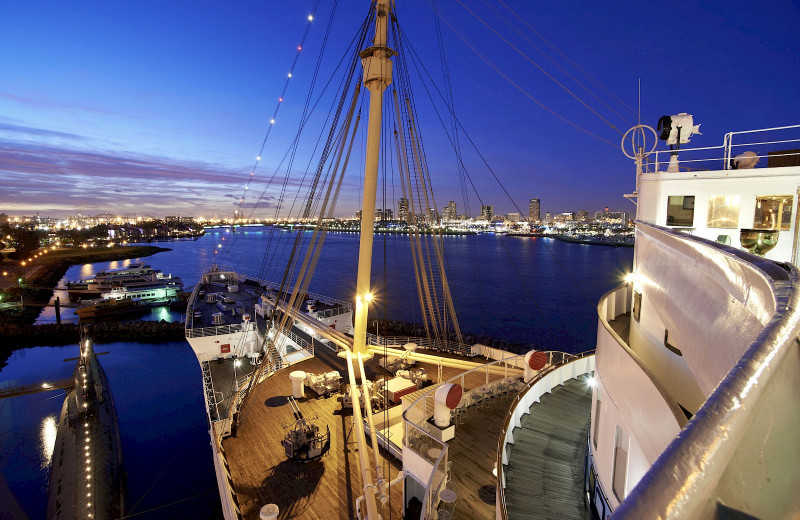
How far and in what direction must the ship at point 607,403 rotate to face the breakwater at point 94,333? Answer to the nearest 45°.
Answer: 0° — it already faces it

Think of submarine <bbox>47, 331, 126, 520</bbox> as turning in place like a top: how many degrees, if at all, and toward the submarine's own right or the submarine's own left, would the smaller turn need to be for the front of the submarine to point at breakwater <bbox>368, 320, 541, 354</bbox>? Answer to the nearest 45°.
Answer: approximately 90° to the submarine's own right

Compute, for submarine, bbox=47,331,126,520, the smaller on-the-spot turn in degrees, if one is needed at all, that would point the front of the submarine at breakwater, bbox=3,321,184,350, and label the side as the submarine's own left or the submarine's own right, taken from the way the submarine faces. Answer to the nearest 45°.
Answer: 0° — it already faces it

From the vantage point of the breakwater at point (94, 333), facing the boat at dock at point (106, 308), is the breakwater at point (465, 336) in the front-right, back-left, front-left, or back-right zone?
back-right

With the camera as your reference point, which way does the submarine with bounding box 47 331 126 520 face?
facing away from the viewer

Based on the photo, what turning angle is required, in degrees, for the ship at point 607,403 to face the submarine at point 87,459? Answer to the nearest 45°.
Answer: approximately 45° to its left

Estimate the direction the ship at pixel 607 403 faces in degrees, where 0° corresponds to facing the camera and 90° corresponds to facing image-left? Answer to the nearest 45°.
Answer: approximately 135°

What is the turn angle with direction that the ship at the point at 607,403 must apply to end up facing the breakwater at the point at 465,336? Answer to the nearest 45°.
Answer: approximately 45° to its right

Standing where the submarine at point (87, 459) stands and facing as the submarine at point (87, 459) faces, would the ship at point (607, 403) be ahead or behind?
behind
